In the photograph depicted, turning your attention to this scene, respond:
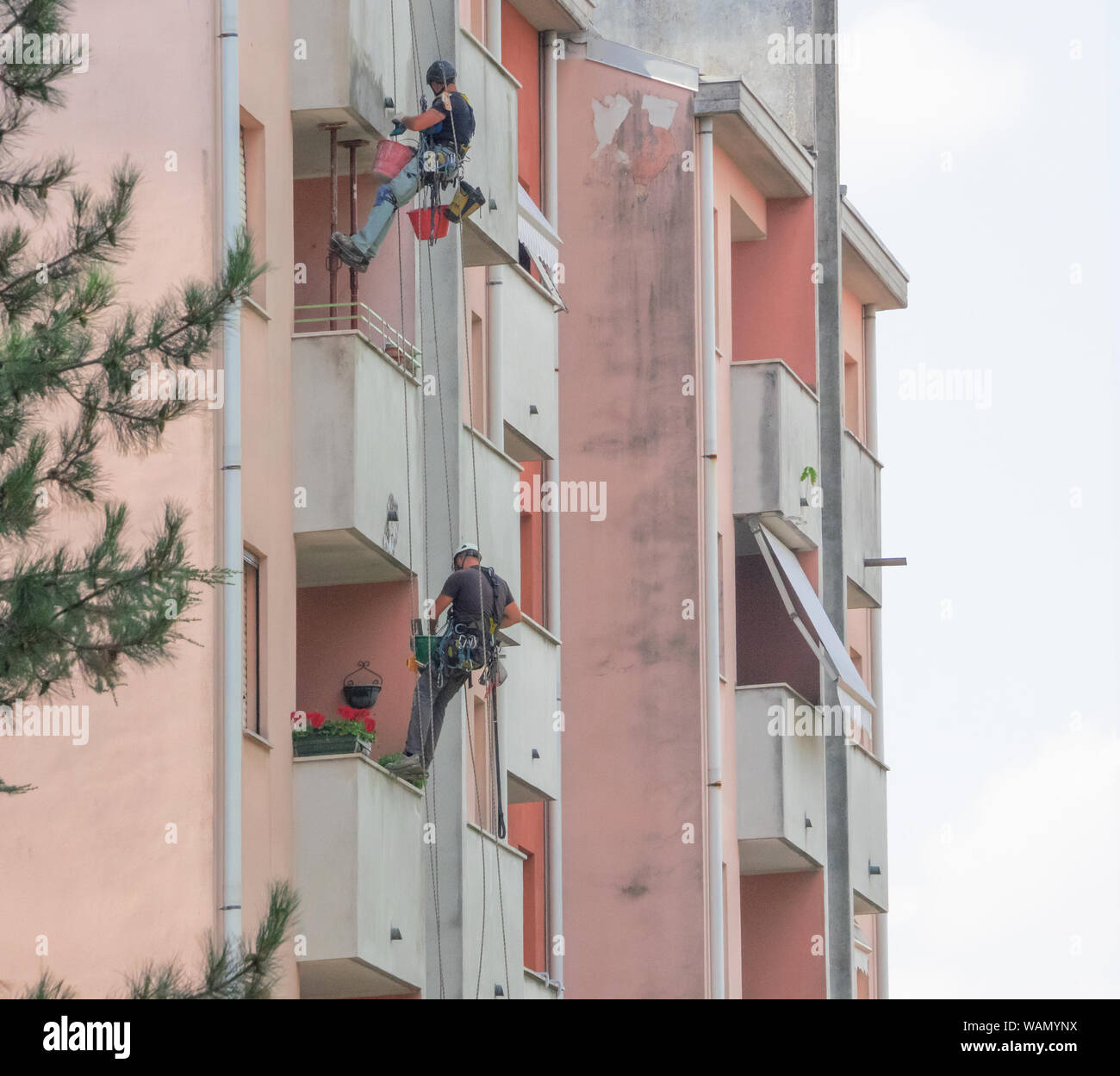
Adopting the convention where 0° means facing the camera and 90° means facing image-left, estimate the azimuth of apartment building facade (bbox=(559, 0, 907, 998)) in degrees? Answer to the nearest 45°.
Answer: approximately 315°

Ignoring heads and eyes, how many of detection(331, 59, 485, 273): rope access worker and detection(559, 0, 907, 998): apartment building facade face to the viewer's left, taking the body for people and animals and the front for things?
1

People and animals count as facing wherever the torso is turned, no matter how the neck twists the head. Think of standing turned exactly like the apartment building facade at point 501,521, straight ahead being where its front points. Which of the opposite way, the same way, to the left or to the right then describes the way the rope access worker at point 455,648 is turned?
the opposite way

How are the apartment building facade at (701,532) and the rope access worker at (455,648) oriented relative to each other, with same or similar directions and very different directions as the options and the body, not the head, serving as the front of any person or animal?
very different directions

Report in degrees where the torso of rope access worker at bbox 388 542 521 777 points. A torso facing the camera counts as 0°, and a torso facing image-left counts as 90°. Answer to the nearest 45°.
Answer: approximately 135°

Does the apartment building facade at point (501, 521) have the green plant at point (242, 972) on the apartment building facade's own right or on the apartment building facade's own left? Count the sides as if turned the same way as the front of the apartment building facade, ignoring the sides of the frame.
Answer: on the apartment building facade's own right

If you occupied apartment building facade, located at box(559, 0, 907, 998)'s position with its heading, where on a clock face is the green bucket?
The green bucket is roughly at 2 o'clock from the apartment building facade.
